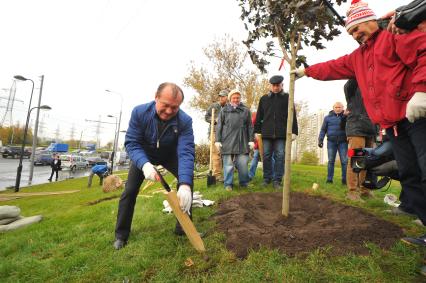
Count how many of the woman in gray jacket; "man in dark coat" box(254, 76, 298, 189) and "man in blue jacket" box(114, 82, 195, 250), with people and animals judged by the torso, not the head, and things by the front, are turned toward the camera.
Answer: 3

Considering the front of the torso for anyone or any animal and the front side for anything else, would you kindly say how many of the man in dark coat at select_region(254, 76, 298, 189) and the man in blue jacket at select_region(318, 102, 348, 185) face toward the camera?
2

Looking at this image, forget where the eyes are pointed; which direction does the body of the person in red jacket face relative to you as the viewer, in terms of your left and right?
facing the viewer and to the left of the viewer

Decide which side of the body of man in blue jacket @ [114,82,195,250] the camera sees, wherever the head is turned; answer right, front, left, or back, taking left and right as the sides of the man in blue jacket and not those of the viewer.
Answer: front

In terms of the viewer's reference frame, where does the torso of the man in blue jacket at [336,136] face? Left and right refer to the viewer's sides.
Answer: facing the viewer

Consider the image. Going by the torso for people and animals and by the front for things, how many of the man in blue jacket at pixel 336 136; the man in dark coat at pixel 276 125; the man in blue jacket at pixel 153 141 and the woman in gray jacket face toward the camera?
4

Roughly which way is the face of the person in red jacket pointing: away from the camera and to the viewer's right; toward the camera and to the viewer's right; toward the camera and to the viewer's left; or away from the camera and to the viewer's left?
toward the camera and to the viewer's left

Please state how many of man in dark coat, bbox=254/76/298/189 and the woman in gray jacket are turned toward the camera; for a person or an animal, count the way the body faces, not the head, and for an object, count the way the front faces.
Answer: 2
